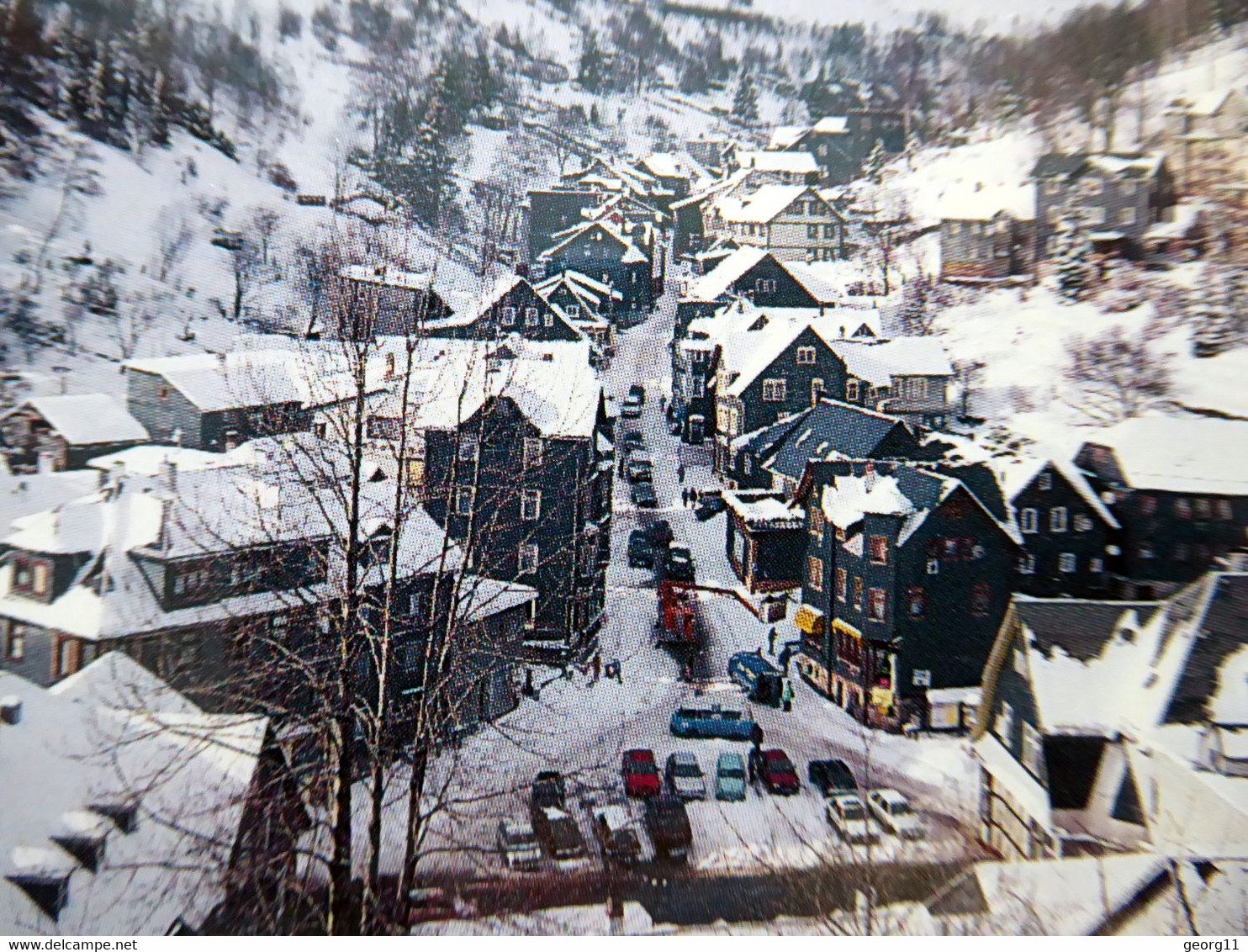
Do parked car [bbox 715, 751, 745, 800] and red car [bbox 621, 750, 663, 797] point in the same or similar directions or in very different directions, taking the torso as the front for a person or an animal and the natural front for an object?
same or similar directions

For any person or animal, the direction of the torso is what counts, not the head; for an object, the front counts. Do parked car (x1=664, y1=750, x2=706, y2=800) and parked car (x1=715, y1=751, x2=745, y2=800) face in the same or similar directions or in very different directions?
same or similar directions

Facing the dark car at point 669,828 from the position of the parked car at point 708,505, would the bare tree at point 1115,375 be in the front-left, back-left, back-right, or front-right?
back-left

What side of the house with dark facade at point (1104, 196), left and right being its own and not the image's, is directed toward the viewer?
front

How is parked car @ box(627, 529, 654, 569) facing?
toward the camera

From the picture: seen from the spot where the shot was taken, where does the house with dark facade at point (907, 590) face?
facing the viewer and to the left of the viewer

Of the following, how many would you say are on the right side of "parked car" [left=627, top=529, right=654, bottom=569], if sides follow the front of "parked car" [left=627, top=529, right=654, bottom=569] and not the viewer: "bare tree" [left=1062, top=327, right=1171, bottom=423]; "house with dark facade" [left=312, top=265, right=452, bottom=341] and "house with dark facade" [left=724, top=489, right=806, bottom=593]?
1

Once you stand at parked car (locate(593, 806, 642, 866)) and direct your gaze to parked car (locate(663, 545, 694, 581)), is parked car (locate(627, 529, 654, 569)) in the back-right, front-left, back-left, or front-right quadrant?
front-left
